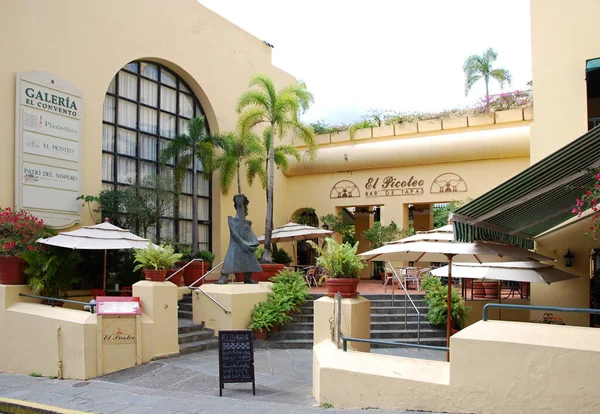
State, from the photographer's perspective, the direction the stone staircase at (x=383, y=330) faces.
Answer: facing the viewer

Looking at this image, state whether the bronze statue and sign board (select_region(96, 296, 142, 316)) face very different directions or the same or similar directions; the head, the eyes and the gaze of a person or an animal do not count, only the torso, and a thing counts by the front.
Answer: same or similar directions

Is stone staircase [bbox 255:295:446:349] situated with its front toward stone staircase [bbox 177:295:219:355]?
no

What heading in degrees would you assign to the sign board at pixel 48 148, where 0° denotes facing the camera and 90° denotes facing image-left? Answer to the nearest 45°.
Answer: approximately 315°

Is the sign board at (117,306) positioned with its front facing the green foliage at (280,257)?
no

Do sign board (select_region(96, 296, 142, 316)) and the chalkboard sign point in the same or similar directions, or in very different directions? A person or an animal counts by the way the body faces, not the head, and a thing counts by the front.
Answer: same or similar directions

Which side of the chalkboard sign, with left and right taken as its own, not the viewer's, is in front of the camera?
front

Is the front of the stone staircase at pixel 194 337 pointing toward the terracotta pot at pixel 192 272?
no

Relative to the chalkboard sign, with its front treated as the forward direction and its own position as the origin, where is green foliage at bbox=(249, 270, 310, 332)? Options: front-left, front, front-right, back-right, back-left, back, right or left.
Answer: back

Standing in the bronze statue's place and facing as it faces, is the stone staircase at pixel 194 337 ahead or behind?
ahead

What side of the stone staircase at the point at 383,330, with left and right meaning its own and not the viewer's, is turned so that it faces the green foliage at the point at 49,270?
right

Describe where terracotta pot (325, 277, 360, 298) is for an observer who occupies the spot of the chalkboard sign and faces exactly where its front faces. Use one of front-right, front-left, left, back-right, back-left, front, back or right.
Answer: left

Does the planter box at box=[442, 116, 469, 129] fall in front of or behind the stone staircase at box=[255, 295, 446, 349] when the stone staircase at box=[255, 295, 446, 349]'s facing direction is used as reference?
behind
